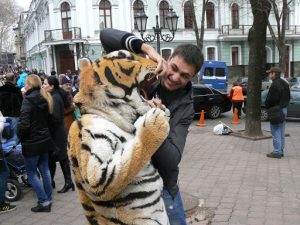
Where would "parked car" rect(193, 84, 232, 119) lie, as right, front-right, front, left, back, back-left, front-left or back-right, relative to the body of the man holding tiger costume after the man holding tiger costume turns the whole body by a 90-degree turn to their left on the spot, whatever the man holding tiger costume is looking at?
back-left

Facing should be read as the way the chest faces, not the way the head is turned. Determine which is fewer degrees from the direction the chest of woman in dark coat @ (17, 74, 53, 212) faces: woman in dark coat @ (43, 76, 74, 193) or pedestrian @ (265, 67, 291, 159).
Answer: the woman in dark coat

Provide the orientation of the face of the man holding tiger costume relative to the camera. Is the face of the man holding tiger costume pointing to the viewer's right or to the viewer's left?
to the viewer's left

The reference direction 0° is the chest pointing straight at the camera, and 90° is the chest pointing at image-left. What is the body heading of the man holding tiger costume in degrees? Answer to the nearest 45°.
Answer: approximately 45°
